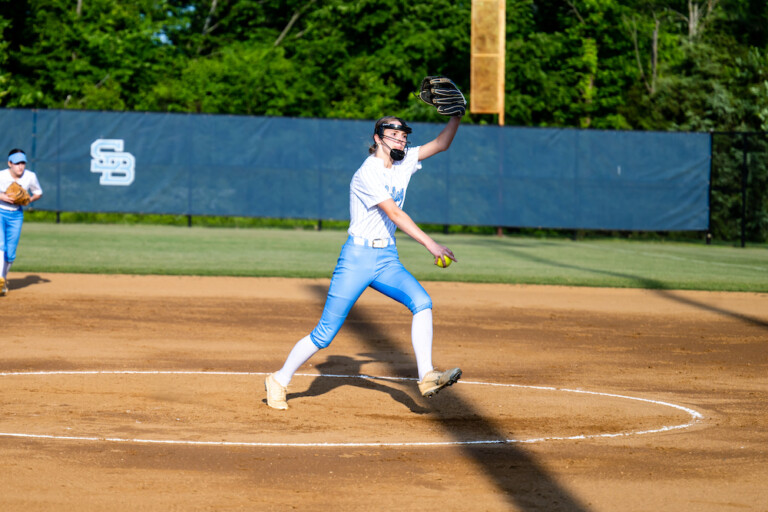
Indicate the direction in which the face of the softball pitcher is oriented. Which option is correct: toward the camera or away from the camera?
toward the camera

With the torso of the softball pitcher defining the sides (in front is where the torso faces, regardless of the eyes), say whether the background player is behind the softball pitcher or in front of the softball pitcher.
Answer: behind
